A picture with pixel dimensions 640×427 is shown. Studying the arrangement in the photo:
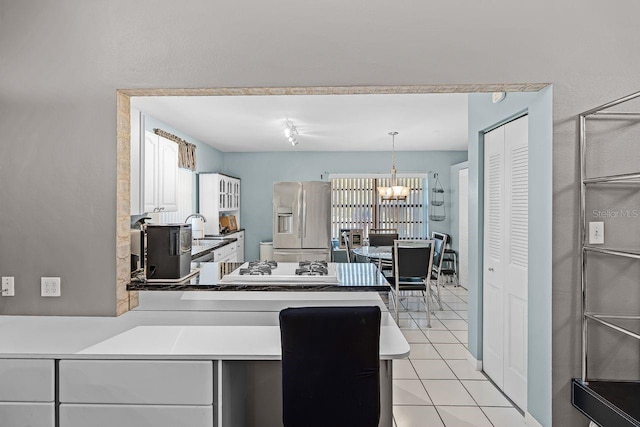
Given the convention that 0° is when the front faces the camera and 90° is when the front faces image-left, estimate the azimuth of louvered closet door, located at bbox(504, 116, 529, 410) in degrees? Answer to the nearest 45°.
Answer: approximately 45°

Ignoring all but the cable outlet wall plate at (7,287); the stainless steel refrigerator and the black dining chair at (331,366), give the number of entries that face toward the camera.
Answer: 2

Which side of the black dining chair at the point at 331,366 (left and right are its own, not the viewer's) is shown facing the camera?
back

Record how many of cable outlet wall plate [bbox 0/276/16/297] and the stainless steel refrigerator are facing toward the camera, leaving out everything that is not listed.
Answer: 2

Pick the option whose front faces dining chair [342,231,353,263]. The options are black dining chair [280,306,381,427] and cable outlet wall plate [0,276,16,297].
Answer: the black dining chair

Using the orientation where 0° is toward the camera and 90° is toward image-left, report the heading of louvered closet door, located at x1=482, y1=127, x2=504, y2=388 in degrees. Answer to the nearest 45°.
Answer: approximately 45°

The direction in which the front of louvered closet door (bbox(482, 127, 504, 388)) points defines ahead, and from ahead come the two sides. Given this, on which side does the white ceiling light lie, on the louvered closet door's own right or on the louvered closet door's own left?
on the louvered closet door's own right

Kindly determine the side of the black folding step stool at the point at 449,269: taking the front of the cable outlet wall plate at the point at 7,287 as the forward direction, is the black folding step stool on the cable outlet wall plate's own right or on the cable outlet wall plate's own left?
on the cable outlet wall plate's own left

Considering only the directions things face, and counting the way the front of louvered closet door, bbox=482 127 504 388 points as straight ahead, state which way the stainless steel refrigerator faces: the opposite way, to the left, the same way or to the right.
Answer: to the left
